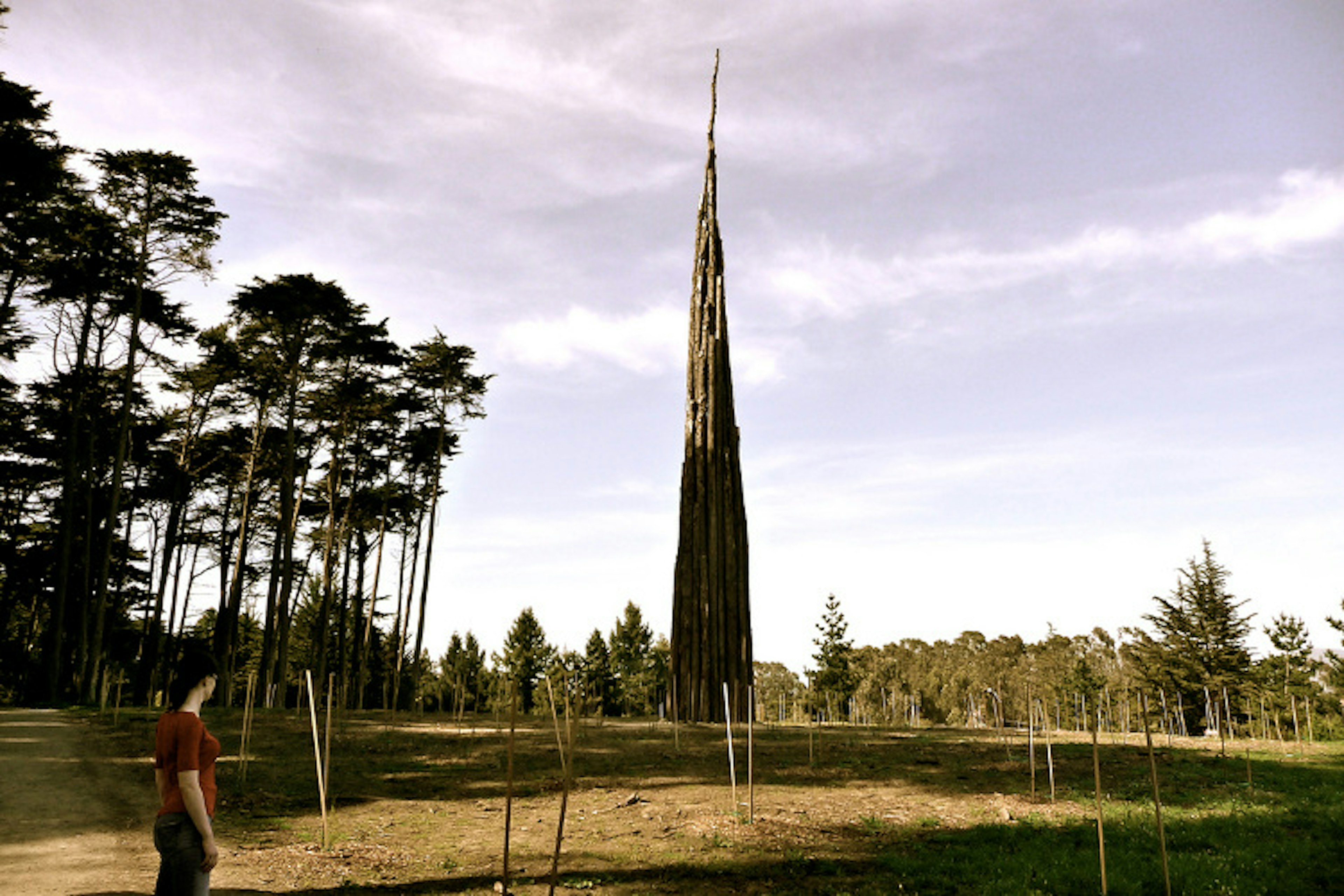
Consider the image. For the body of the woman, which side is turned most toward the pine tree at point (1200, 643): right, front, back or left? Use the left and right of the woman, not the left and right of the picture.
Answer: front

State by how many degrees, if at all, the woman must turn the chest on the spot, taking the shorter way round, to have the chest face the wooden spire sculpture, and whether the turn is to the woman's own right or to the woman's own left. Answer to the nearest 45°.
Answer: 0° — they already face it

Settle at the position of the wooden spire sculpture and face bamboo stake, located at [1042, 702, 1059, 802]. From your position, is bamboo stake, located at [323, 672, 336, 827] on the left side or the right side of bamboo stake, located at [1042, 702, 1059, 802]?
right

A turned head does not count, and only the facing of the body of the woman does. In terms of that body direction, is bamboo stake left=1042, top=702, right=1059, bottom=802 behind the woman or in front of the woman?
in front

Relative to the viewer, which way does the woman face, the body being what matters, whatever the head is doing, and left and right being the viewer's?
facing away from the viewer and to the right of the viewer

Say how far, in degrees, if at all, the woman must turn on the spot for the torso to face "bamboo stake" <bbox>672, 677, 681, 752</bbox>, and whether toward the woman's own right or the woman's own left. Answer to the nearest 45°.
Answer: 0° — they already face it

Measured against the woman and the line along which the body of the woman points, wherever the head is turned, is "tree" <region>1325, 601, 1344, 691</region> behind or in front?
in front

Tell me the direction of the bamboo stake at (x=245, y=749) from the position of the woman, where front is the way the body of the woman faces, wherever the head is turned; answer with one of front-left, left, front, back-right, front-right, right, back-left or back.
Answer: front-left
